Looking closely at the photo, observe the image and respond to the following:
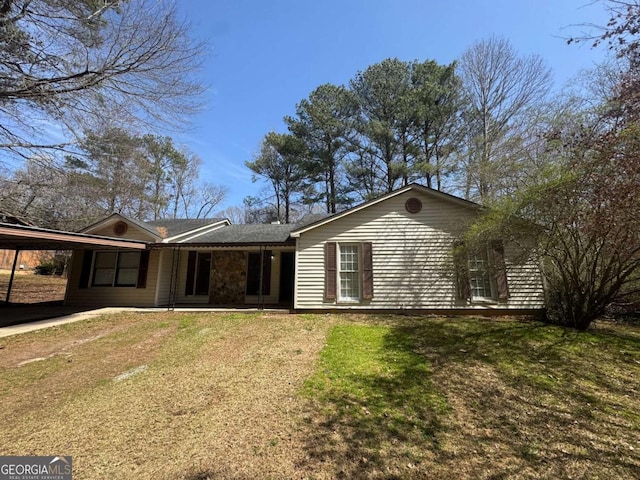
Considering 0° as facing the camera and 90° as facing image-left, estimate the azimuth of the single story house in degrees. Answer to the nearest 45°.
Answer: approximately 0°
